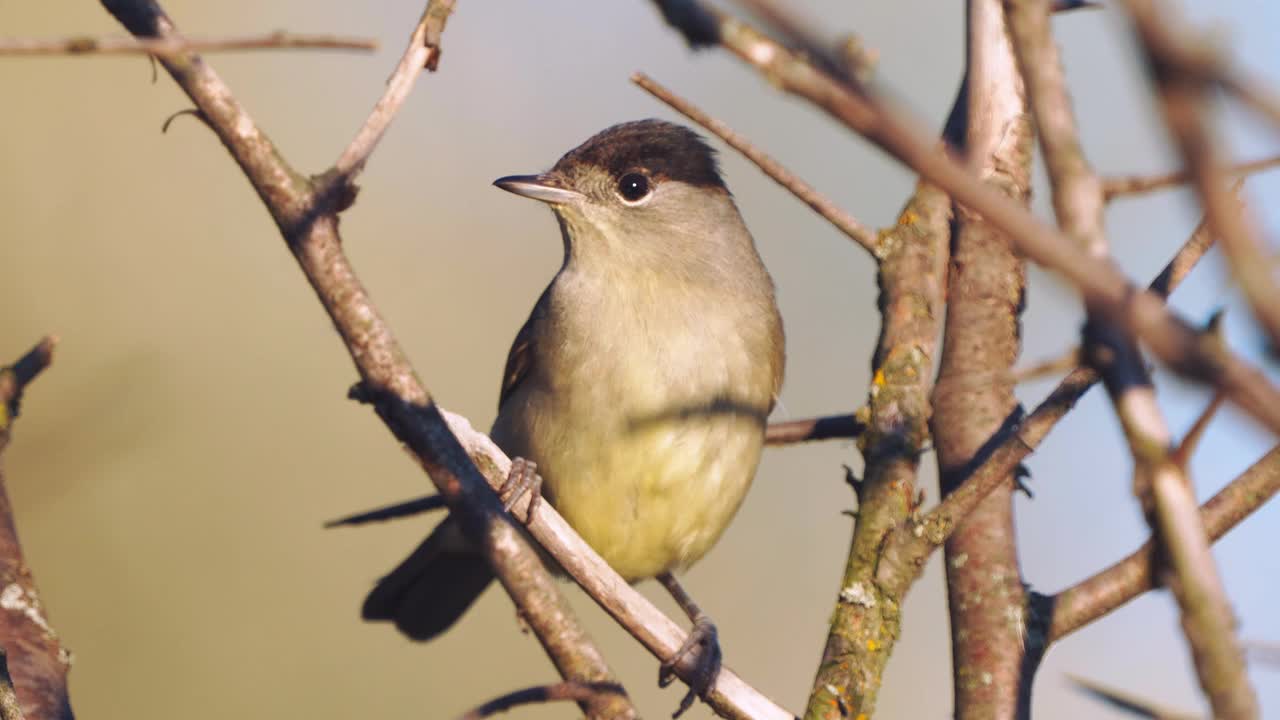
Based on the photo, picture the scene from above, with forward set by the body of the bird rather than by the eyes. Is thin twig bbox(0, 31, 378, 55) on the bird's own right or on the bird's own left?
on the bird's own right

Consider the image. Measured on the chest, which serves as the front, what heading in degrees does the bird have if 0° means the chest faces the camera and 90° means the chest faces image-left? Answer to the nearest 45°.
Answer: approximately 315°
